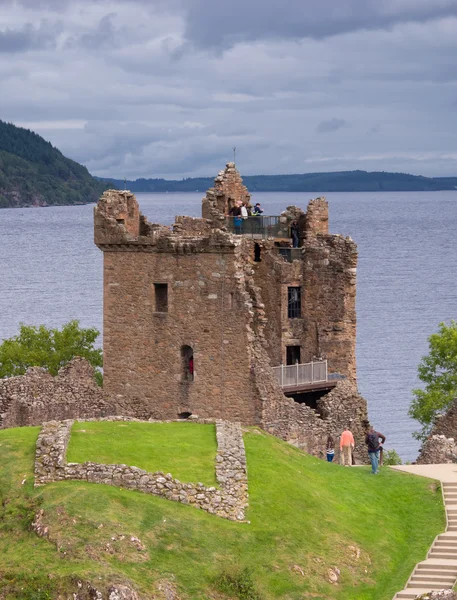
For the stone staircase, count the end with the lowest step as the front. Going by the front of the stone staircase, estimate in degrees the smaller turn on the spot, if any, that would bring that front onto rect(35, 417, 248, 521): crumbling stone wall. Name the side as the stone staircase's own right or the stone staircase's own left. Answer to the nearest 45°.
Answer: approximately 90° to the stone staircase's own right

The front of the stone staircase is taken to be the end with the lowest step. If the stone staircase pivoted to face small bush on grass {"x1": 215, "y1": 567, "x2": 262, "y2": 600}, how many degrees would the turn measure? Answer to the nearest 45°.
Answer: approximately 45° to its right

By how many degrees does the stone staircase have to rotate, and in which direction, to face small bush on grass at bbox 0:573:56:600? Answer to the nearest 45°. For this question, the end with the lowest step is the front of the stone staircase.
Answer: approximately 45° to its right

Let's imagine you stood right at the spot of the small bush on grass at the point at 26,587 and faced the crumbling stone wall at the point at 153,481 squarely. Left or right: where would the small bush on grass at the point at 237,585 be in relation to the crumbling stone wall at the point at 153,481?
right

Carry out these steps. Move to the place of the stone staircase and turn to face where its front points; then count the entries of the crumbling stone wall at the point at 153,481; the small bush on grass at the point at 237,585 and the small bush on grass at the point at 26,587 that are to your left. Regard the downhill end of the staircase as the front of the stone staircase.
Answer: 0

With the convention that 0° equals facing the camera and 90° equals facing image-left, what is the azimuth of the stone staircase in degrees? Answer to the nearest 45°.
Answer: approximately 0°
